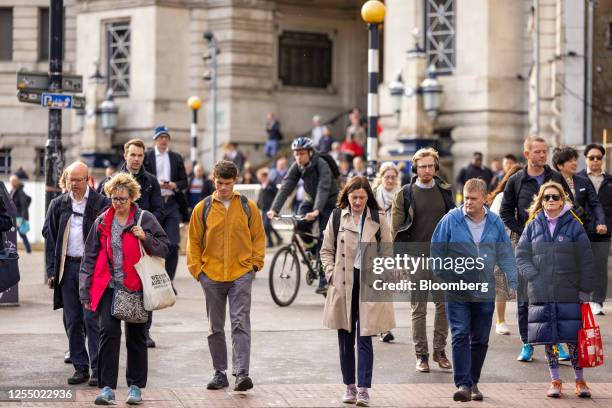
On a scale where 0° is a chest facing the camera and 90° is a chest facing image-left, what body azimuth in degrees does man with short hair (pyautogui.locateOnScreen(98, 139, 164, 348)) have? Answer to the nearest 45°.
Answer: approximately 0°

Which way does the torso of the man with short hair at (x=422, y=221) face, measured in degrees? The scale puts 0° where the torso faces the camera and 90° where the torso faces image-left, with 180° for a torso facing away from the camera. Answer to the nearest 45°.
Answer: approximately 0°

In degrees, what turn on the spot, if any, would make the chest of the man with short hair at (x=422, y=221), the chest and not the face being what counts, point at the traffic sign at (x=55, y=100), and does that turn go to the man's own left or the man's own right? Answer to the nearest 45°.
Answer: approximately 135° to the man's own right

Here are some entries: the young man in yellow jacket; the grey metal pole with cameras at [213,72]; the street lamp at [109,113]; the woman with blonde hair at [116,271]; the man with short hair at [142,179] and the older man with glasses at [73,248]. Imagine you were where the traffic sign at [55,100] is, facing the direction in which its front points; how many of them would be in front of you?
4

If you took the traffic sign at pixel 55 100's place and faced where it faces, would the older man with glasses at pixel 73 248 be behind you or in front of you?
in front

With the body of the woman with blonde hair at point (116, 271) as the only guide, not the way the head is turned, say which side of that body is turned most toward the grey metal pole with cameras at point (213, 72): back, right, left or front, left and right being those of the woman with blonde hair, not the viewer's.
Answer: back

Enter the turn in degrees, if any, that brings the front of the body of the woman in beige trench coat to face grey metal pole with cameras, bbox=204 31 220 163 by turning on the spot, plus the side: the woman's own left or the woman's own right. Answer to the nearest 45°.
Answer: approximately 180°

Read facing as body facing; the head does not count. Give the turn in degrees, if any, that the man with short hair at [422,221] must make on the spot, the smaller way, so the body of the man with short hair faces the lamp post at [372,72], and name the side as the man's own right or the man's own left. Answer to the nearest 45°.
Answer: approximately 180°

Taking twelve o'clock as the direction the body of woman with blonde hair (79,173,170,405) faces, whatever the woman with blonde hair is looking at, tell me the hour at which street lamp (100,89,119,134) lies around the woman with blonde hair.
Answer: The street lamp is roughly at 6 o'clock from the woman with blonde hair.

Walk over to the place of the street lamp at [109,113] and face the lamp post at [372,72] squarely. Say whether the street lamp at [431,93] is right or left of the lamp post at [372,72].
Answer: left

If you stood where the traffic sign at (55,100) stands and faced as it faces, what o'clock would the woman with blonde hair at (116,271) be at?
The woman with blonde hair is roughly at 12 o'clock from the traffic sign.

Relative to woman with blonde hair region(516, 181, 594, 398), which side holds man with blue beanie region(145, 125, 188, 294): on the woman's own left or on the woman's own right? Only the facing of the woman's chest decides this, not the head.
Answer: on the woman's own right
